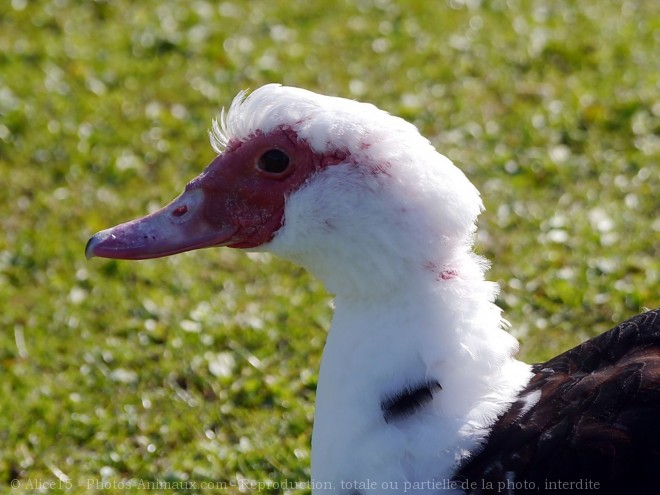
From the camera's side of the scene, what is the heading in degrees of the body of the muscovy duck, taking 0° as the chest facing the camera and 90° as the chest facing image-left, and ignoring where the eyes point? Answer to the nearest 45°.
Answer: approximately 90°
